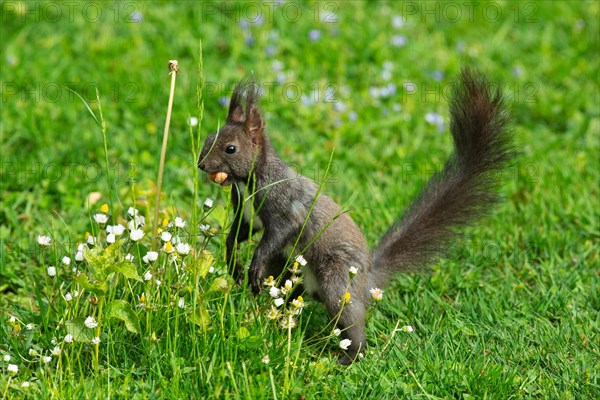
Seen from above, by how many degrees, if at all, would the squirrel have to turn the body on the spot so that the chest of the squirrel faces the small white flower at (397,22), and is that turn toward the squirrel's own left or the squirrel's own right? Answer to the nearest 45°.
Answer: approximately 90° to the squirrel's own right

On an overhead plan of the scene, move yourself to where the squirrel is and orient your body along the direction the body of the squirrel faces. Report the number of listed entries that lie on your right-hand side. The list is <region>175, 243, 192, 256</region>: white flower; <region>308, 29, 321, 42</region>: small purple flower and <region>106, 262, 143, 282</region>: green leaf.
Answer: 1

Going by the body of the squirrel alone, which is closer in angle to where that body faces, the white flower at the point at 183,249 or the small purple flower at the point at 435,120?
the white flower

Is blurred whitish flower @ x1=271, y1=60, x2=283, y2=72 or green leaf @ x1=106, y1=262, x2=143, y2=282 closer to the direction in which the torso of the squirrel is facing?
the green leaf

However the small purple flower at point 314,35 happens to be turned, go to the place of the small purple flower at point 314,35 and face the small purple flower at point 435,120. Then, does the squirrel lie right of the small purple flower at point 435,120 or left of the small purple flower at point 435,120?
right

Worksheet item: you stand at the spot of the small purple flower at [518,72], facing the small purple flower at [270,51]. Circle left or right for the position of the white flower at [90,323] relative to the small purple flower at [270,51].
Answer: left

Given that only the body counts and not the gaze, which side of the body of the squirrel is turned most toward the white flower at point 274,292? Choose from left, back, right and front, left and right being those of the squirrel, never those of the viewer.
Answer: front

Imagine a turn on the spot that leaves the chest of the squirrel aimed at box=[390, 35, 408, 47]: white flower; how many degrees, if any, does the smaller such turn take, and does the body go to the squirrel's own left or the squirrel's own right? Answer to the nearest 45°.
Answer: approximately 90° to the squirrel's own right

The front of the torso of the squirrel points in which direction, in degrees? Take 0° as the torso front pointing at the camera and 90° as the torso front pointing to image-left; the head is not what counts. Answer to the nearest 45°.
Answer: approximately 90°

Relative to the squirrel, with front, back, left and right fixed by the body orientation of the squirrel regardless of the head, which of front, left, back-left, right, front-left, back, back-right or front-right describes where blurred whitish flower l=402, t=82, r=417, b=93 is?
right

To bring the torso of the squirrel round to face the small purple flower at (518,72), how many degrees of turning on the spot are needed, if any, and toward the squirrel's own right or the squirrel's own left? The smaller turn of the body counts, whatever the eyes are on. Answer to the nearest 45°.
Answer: approximately 90° to the squirrel's own right

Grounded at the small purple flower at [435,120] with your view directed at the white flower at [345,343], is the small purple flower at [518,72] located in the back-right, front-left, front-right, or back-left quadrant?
back-left

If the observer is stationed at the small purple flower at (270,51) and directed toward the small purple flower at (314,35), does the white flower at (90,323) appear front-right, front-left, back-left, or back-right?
back-right

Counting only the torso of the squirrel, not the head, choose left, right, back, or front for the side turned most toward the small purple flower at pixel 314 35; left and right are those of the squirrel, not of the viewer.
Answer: right
